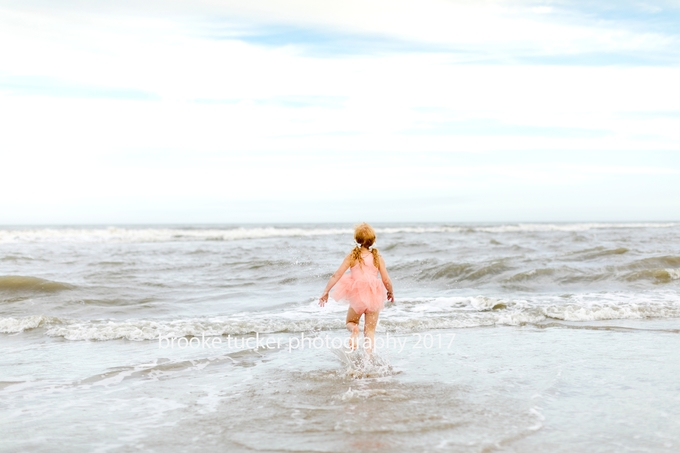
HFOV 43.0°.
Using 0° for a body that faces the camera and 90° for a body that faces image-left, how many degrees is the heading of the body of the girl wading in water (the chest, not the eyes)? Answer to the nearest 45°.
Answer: approximately 180°

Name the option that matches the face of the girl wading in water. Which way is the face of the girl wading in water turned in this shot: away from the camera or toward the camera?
away from the camera
